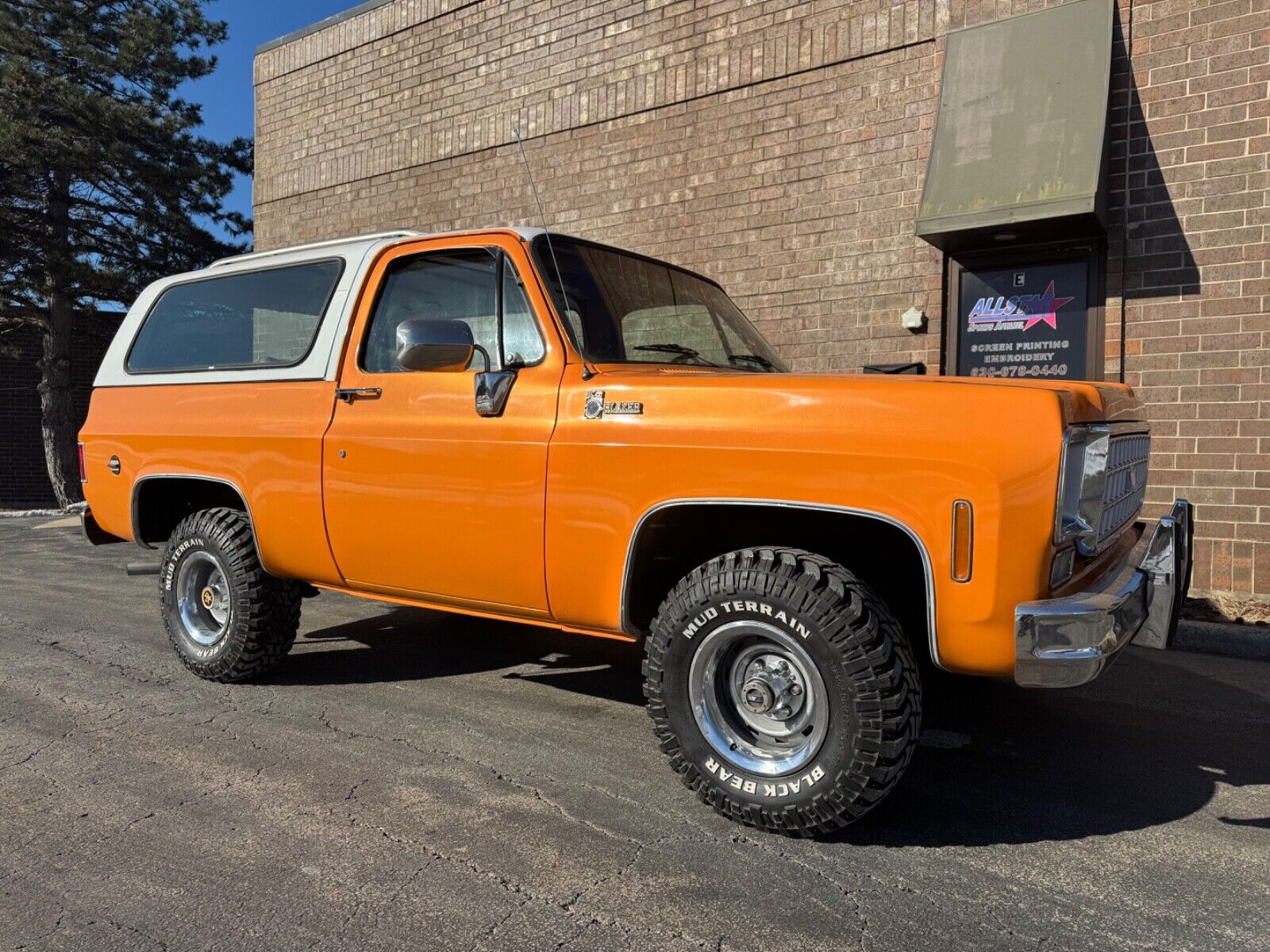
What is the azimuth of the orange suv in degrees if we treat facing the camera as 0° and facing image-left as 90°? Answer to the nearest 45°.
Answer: approximately 315°

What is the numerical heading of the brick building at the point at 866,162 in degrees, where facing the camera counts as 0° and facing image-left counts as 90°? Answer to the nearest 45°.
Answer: approximately 45°

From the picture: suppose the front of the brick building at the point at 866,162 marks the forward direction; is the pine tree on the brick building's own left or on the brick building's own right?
on the brick building's own right

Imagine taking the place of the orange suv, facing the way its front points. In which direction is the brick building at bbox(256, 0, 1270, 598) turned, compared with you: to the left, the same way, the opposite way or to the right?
to the right

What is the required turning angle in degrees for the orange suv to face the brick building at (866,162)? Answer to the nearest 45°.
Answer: approximately 135° to its left

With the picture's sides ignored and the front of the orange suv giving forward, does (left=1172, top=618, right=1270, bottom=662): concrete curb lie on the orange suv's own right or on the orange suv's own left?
on the orange suv's own left

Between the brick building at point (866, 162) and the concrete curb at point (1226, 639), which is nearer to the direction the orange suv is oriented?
the concrete curb

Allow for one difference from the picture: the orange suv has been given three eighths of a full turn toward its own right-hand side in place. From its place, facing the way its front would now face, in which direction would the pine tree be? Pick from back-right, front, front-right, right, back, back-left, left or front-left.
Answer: front-right
